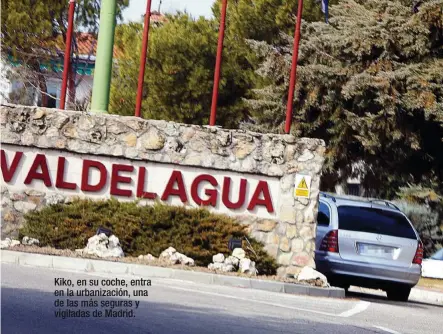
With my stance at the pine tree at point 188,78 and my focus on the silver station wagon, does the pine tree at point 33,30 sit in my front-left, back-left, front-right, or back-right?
back-right

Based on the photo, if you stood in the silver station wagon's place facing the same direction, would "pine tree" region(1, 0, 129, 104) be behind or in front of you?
in front

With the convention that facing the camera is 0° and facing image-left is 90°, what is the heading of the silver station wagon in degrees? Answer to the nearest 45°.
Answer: approximately 135°

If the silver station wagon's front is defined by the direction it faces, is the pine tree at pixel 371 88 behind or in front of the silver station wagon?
in front

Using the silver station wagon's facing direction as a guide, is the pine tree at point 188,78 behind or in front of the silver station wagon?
in front

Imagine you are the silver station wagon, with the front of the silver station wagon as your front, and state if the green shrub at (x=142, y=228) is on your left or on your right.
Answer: on your left

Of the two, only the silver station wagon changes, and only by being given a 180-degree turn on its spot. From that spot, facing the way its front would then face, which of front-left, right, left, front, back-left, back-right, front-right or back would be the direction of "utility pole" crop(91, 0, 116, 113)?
back-right
